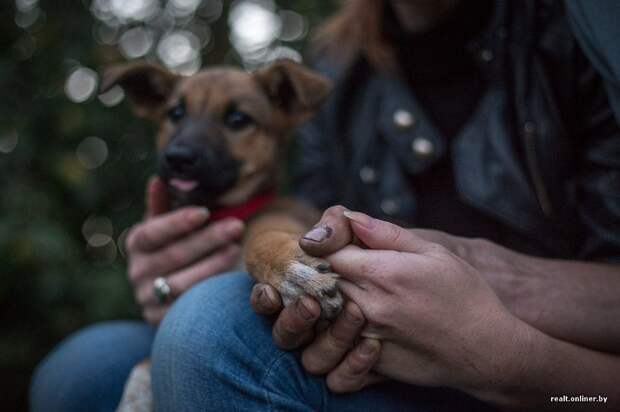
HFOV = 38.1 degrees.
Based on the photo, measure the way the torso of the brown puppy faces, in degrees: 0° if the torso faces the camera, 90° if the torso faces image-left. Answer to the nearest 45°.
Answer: approximately 45°
